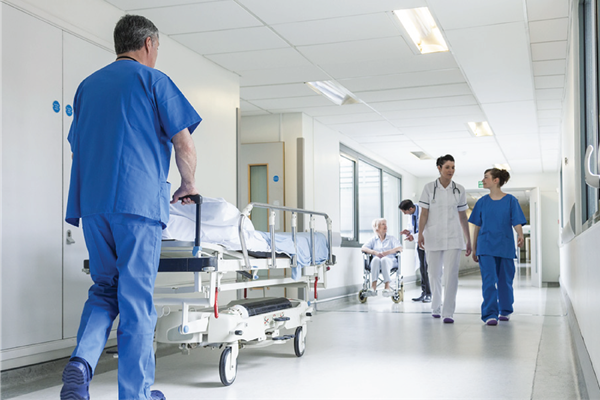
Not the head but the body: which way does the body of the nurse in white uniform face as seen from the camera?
toward the camera

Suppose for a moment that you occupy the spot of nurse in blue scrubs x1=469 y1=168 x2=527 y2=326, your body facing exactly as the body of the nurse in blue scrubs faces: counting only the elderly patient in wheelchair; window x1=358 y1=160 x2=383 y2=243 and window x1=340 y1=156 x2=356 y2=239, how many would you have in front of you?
0

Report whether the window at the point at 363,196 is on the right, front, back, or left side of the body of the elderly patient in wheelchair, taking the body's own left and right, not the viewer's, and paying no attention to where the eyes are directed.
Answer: back

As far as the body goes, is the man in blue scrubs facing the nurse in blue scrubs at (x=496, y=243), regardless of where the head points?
yes

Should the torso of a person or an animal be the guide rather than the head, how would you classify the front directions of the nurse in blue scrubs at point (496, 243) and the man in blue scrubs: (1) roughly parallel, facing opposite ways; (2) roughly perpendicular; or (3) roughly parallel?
roughly parallel, facing opposite ways

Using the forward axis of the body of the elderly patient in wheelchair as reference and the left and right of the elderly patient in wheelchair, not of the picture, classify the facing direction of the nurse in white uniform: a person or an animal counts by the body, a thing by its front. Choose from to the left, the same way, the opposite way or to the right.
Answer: the same way

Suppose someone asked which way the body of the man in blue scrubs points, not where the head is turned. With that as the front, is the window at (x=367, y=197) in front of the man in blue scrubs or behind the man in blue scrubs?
in front

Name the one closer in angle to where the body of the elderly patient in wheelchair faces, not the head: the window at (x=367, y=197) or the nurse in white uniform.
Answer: the nurse in white uniform

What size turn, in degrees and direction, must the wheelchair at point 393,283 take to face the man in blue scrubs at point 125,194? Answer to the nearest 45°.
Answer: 0° — it already faces them

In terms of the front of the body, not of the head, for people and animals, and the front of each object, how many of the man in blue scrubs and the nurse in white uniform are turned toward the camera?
1

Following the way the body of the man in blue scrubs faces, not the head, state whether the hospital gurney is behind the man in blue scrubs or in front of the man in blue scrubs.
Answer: in front

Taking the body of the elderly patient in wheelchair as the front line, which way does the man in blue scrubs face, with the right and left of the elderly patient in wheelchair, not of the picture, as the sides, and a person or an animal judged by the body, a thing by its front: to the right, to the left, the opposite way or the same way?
the opposite way

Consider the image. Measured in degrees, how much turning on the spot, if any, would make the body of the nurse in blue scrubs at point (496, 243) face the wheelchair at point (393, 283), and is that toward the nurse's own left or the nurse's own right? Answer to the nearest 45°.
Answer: approximately 135° to the nurse's own right

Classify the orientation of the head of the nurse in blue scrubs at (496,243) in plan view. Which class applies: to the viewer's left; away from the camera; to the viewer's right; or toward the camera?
to the viewer's left

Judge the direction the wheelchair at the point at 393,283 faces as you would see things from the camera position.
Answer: facing the viewer

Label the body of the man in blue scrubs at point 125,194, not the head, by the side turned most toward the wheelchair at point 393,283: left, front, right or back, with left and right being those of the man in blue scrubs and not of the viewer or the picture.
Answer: front
